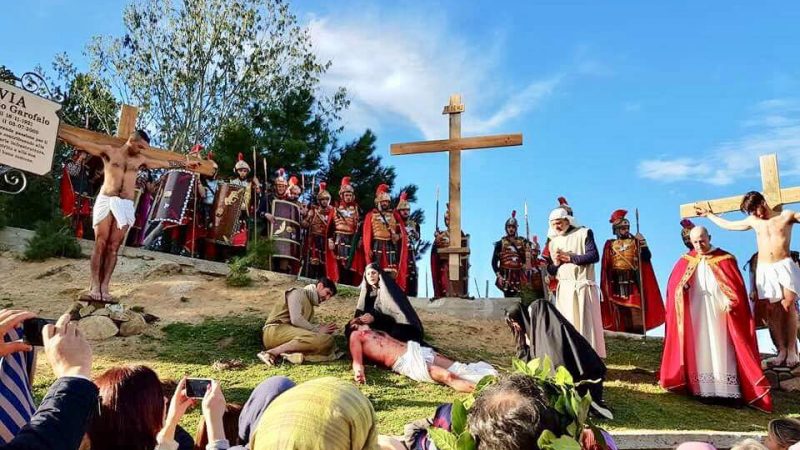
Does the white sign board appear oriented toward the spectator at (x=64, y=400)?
yes

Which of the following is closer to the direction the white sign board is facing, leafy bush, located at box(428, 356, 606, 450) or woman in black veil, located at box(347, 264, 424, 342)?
the leafy bush

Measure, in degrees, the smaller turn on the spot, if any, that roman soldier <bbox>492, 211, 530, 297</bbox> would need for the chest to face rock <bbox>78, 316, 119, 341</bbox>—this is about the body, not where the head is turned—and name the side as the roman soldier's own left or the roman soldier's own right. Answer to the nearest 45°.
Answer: approximately 45° to the roman soldier's own right

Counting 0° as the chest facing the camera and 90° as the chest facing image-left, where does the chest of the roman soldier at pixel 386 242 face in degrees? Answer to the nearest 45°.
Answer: approximately 0°

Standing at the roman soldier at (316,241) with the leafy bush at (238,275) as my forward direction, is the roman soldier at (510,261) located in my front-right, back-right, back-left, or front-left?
back-left

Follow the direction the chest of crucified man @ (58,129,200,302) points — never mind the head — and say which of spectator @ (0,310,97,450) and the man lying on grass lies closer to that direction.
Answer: the spectator

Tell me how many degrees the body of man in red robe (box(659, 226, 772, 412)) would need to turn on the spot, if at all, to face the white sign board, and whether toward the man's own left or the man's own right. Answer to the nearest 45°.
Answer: approximately 45° to the man's own right

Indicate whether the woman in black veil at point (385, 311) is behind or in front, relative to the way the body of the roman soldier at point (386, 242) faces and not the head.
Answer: in front

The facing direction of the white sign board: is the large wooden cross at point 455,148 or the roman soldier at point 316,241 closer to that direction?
the large wooden cross

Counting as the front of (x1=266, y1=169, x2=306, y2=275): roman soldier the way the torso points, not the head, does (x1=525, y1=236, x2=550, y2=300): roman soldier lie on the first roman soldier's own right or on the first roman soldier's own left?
on the first roman soldier's own left

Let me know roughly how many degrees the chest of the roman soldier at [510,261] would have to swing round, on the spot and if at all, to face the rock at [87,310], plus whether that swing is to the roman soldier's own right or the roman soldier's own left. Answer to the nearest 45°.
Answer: approximately 45° to the roman soldier's own right
